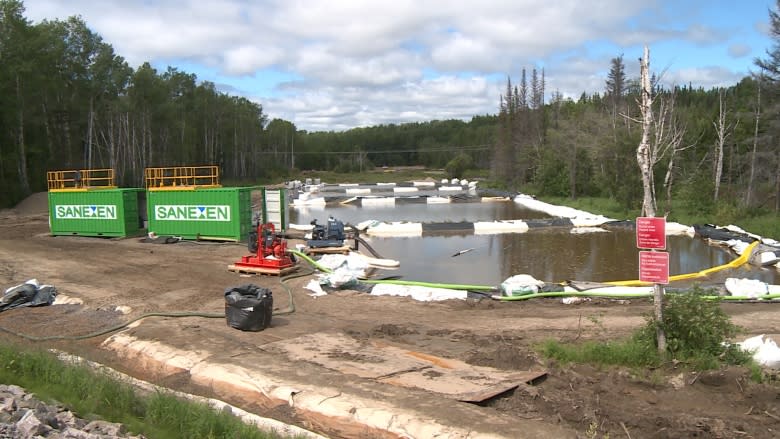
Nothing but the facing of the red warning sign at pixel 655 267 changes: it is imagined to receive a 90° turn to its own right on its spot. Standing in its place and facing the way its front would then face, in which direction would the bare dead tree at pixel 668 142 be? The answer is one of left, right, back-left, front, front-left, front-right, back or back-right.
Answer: right

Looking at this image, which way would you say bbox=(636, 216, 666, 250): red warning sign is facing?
toward the camera

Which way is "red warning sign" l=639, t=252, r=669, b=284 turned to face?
toward the camera

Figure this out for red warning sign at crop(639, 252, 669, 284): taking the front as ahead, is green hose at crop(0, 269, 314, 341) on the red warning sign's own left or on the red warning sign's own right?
on the red warning sign's own right

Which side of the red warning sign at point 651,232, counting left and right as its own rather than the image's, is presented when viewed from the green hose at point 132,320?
right

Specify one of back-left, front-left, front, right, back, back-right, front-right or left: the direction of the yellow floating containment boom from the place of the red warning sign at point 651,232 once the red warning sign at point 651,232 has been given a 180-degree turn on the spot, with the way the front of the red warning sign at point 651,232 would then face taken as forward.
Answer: front

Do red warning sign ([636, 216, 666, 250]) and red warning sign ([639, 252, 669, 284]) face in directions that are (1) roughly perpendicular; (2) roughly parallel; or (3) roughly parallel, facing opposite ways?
roughly parallel

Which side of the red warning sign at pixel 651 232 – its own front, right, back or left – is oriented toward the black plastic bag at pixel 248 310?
right

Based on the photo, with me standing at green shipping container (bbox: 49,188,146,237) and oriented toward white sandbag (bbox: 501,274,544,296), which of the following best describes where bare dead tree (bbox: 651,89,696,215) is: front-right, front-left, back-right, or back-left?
front-left

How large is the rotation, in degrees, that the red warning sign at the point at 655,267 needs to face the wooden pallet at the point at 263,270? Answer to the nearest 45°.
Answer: approximately 135° to its right

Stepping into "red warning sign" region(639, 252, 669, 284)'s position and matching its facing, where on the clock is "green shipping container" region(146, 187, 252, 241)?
The green shipping container is roughly at 4 o'clock from the red warning sign.

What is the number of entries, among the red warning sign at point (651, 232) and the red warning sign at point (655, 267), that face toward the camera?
2

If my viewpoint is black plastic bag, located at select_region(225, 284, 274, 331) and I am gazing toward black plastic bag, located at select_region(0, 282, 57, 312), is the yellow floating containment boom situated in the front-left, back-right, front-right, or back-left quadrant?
back-right
